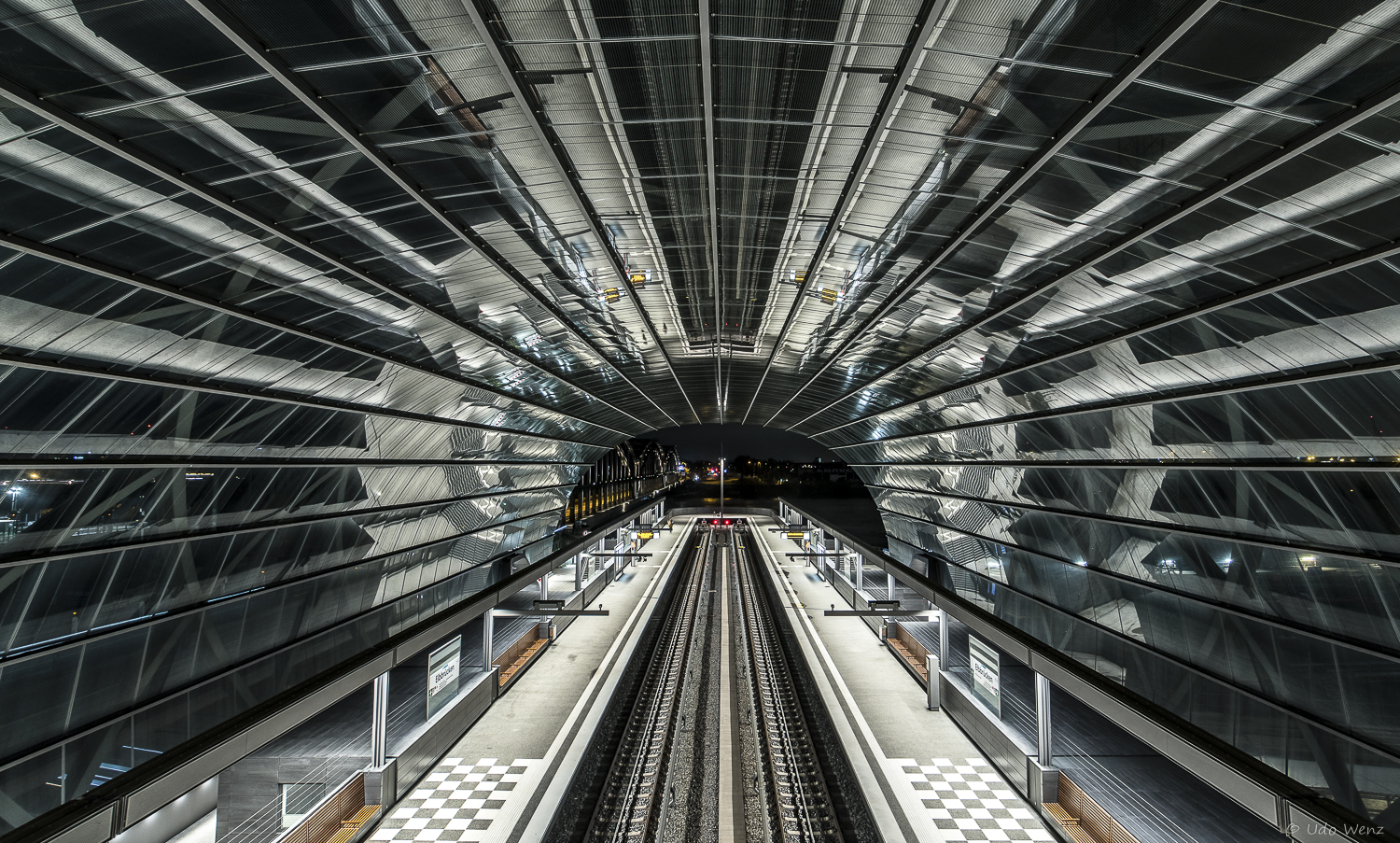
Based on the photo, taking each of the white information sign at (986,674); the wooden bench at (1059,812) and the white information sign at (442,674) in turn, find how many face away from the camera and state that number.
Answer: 0

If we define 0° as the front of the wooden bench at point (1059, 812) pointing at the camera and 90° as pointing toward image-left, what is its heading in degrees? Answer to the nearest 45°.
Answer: approximately 45°

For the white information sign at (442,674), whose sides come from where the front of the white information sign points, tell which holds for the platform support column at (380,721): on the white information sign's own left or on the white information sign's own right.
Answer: on the white information sign's own right

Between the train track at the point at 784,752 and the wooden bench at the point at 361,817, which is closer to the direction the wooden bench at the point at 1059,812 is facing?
the wooden bench

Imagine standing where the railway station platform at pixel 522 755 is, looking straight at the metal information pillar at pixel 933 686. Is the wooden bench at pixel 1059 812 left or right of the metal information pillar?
right

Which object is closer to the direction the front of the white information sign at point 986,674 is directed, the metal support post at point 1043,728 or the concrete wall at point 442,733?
the concrete wall

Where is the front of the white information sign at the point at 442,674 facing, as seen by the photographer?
facing the viewer and to the right of the viewer

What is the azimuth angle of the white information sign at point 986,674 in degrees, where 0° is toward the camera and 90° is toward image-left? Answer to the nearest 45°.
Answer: approximately 45°

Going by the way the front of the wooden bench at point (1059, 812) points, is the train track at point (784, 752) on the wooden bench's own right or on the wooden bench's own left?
on the wooden bench's own right

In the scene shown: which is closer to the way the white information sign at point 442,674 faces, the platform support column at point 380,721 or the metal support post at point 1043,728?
the metal support post

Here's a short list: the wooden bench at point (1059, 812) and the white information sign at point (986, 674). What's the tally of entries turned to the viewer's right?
0

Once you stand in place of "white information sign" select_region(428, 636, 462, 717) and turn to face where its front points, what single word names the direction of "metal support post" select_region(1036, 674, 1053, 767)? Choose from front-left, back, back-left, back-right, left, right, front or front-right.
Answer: front

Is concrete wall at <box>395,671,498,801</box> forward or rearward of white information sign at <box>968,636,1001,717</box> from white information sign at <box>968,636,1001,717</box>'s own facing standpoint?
forward

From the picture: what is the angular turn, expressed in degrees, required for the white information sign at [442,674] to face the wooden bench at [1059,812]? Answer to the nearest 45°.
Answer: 0° — it already faces it
